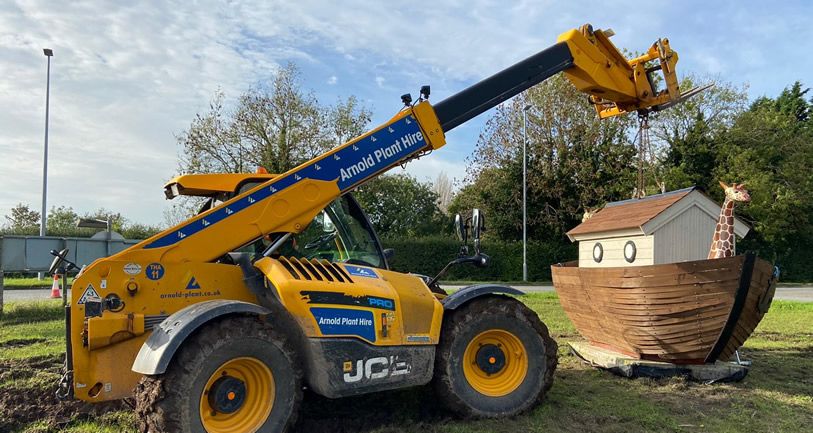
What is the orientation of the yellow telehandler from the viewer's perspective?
to the viewer's right

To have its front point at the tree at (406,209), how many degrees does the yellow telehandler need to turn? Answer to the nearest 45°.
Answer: approximately 90° to its left

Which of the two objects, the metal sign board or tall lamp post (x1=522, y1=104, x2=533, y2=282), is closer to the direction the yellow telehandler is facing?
the tall lamp post

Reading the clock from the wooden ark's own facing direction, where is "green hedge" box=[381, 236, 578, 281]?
The green hedge is roughly at 7 o'clock from the wooden ark.

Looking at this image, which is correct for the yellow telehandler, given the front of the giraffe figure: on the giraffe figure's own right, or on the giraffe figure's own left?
on the giraffe figure's own right

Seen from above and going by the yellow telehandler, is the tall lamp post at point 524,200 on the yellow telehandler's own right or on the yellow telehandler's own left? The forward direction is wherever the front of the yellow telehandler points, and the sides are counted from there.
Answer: on the yellow telehandler's own left

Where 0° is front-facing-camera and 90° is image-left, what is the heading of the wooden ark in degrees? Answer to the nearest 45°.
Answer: approximately 315°
